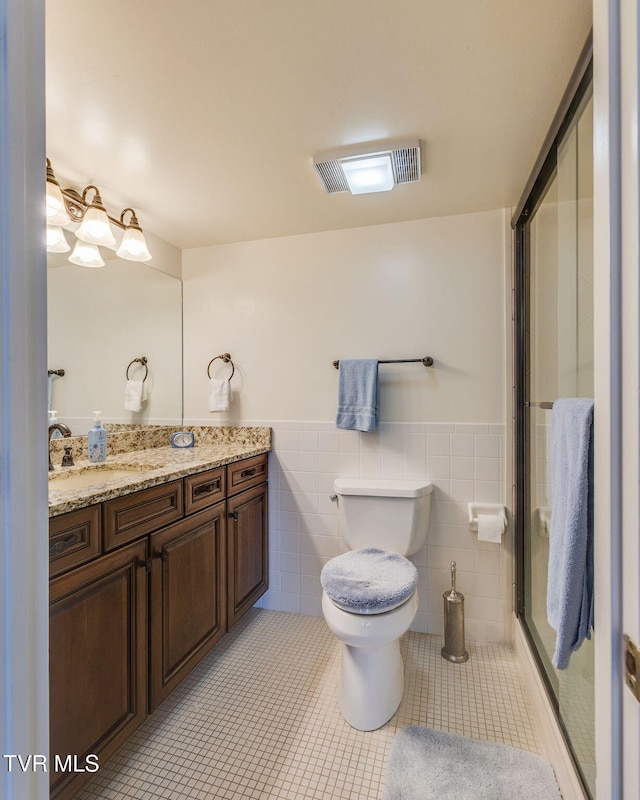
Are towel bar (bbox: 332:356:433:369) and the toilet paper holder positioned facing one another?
no

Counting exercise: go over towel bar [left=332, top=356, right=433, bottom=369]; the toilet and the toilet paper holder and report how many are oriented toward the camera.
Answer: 3

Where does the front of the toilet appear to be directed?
toward the camera

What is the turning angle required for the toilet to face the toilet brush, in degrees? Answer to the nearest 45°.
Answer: approximately 135° to its left

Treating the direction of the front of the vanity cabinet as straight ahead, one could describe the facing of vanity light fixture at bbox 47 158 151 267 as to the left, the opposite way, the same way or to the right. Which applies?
the same way

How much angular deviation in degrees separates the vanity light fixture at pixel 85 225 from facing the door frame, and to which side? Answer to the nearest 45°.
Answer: approximately 45° to its right

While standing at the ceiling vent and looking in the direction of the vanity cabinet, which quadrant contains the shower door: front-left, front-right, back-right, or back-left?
back-left

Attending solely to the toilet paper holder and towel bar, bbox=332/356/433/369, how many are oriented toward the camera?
2

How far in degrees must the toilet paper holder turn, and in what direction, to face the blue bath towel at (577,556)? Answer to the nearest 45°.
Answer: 0° — it already faces it

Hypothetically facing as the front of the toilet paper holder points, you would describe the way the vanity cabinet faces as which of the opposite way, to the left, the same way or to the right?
to the left

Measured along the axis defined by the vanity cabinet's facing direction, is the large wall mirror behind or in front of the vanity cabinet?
behind

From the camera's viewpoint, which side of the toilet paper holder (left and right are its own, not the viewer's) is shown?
front

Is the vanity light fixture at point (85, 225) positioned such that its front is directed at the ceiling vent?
yes

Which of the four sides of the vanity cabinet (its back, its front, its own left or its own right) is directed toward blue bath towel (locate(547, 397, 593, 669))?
front

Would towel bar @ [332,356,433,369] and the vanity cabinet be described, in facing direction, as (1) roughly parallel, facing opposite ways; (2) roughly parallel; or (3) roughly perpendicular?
roughly perpendicular
